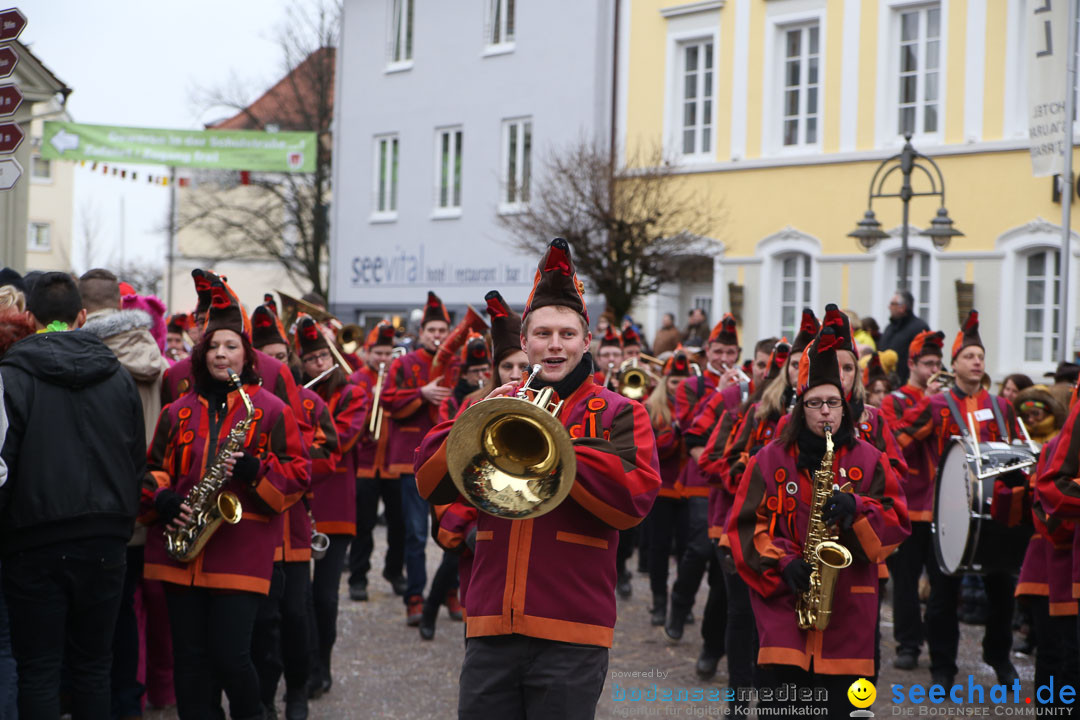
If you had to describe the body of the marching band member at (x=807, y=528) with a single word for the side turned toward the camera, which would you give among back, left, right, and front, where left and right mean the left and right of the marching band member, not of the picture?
front

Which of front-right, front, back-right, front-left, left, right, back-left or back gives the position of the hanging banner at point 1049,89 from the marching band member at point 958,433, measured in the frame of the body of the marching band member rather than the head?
back

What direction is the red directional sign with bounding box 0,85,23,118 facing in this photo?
toward the camera

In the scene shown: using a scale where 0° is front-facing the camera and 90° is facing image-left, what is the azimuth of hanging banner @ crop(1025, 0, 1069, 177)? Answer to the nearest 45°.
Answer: approximately 180°

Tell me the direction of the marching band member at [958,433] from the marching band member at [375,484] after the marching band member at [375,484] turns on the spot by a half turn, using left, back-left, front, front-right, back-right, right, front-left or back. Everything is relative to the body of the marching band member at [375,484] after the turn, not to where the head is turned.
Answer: back-right

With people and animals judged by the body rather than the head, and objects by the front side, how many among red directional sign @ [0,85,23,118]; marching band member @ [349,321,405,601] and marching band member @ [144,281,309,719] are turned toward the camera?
3

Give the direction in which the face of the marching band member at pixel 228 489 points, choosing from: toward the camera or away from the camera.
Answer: toward the camera

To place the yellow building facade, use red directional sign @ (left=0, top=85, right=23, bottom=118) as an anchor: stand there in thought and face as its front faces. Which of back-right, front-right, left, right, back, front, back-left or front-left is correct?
back-left

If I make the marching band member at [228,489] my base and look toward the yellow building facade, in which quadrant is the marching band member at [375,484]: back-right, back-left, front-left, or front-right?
front-left

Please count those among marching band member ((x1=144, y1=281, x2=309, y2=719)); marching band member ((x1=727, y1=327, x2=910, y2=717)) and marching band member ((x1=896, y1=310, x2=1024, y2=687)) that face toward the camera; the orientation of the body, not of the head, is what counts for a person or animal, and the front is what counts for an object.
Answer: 3

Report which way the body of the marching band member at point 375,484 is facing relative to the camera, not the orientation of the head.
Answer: toward the camera

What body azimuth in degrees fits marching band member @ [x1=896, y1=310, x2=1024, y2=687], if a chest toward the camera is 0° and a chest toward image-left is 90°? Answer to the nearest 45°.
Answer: approximately 0°
